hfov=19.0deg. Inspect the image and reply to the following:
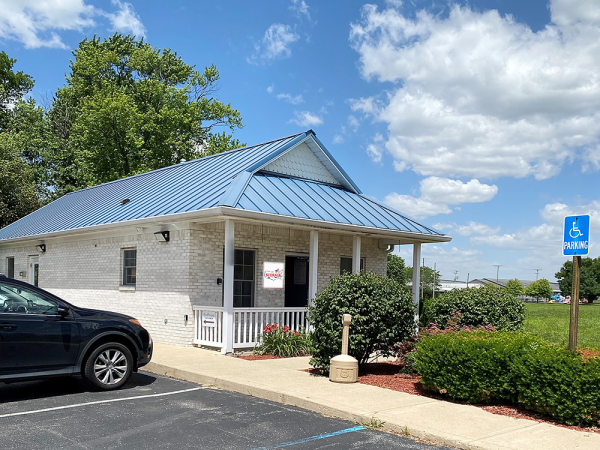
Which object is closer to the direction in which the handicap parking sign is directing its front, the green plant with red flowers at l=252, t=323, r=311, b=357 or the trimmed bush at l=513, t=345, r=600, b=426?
the trimmed bush

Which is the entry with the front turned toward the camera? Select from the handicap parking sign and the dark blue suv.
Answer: the handicap parking sign

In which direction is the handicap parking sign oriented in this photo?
toward the camera

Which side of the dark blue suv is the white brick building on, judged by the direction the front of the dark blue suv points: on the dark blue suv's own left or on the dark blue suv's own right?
on the dark blue suv's own left

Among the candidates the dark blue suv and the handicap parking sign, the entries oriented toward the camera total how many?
1

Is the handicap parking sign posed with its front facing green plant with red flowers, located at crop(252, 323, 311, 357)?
no

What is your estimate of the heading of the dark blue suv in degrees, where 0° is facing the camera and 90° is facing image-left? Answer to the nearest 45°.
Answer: approximately 270°

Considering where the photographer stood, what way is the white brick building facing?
facing the viewer and to the right of the viewer

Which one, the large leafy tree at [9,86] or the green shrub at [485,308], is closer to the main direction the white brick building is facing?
the green shrub
